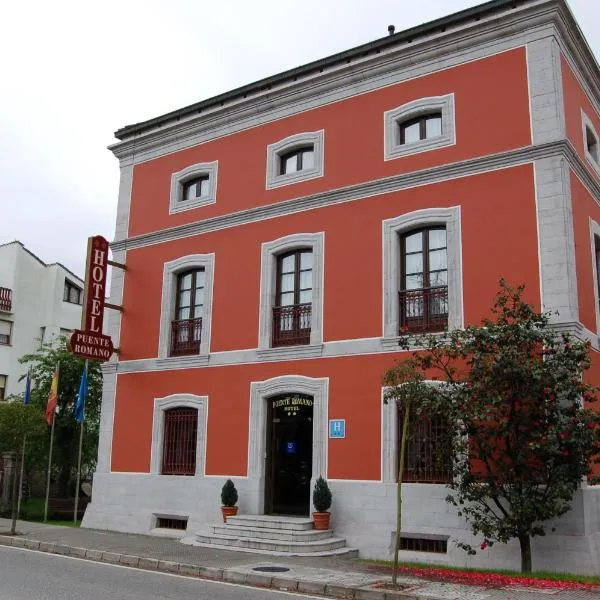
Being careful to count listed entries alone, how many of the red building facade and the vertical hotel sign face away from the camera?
0

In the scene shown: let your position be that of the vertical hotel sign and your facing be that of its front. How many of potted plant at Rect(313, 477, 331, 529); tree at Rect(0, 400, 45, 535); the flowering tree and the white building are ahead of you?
2

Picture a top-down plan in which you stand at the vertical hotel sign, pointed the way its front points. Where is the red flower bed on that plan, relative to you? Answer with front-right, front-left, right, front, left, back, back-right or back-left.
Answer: front

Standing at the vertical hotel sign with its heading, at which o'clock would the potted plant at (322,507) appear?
The potted plant is roughly at 12 o'clock from the vertical hotel sign.

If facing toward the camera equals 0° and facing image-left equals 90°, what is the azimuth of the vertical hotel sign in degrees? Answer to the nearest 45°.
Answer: approximately 315°

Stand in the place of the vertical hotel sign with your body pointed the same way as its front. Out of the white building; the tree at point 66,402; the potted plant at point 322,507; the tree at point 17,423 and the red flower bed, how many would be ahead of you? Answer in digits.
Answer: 2

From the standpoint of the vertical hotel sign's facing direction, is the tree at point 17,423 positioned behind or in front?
behind

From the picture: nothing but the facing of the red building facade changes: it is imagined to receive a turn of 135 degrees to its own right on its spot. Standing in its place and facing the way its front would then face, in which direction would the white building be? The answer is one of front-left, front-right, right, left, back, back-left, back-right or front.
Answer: front-left

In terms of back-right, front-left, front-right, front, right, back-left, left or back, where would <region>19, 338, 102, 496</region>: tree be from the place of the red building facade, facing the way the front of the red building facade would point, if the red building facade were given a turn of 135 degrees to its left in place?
back-left

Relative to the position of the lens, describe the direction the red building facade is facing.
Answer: facing the viewer and to the left of the viewer
